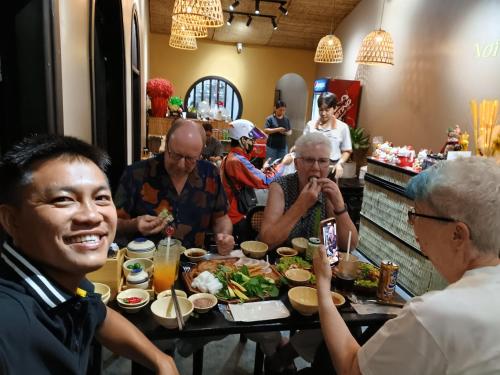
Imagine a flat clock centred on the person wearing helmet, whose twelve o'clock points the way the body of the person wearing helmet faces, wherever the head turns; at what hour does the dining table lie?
The dining table is roughly at 3 o'clock from the person wearing helmet.

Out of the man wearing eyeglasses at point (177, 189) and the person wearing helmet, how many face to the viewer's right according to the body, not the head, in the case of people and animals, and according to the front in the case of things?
1

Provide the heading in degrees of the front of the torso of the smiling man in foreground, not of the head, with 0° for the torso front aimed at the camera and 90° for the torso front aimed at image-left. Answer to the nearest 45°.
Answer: approximately 315°

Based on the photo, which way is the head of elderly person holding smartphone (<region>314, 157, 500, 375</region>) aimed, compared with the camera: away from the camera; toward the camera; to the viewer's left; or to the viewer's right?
to the viewer's left

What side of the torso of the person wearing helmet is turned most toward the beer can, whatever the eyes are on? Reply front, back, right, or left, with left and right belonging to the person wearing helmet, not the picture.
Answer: right

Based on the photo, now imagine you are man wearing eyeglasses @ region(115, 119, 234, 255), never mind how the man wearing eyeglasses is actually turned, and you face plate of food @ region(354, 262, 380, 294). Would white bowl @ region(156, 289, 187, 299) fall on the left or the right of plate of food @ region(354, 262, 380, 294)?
right

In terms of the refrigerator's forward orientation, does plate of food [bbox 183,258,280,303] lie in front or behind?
in front

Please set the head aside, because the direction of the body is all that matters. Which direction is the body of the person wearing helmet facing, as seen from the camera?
to the viewer's right

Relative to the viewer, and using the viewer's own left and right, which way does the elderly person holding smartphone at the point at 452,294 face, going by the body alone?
facing away from the viewer and to the left of the viewer

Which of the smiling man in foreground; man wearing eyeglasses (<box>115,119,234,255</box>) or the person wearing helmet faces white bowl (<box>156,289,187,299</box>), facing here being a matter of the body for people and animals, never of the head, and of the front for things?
the man wearing eyeglasses

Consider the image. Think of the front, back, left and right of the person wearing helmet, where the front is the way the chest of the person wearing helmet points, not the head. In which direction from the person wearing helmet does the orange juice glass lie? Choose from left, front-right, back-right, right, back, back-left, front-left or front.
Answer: right

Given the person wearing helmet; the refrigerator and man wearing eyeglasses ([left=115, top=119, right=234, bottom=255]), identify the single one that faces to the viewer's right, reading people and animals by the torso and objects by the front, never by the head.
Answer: the person wearing helmet

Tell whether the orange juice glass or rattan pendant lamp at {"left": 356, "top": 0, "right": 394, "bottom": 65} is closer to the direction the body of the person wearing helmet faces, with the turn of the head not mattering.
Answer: the rattan pendant lamp

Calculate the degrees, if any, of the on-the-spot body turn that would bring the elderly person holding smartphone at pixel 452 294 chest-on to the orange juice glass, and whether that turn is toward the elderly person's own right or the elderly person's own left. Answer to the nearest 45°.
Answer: approximately 45° to the elderly person's own left
